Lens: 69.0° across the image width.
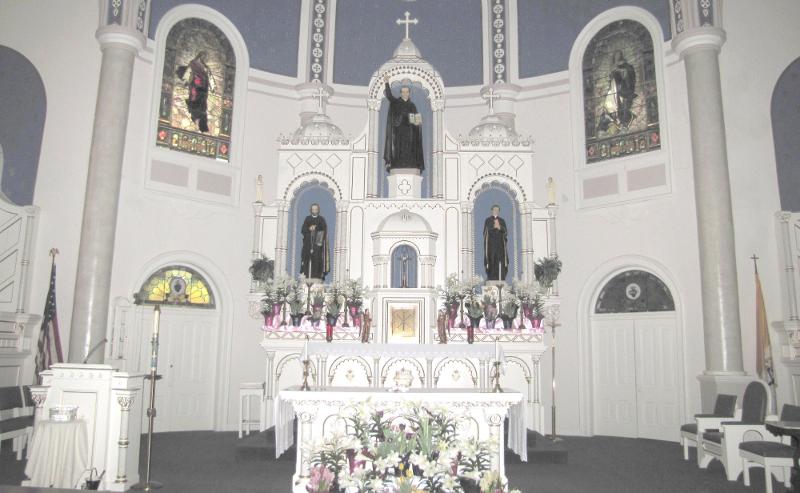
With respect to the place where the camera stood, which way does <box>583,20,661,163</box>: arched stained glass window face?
facing the viewer and to the left of the viewer

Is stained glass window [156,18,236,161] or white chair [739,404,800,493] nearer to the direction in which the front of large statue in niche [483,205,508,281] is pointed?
the white chair

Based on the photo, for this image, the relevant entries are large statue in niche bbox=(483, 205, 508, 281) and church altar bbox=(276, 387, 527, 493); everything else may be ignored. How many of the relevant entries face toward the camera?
2

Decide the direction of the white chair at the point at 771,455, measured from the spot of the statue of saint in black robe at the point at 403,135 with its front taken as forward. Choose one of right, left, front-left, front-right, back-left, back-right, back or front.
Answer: front-left

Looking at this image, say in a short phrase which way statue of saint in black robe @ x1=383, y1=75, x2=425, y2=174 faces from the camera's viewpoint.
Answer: facing the viewer

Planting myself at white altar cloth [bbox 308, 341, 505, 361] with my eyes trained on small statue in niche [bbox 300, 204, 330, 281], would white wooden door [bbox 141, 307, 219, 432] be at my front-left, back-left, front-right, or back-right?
front-left

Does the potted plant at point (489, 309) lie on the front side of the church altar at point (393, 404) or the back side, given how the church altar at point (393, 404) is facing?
on the back side

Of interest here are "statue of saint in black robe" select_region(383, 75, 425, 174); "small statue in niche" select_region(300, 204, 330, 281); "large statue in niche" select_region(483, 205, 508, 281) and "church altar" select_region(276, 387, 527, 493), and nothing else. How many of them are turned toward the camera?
4

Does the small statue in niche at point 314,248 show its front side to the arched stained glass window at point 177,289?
no

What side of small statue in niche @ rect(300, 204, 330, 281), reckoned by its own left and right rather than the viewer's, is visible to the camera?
front

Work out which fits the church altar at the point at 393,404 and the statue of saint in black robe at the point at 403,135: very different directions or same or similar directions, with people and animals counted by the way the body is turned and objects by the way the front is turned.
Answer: same or similar directions

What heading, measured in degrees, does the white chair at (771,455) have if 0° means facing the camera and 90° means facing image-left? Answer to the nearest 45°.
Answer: approximately 45°

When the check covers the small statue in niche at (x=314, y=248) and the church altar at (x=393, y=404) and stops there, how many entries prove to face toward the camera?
2

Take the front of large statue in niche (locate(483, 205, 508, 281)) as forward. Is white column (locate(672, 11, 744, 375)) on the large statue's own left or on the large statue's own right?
on the large statue's own left
